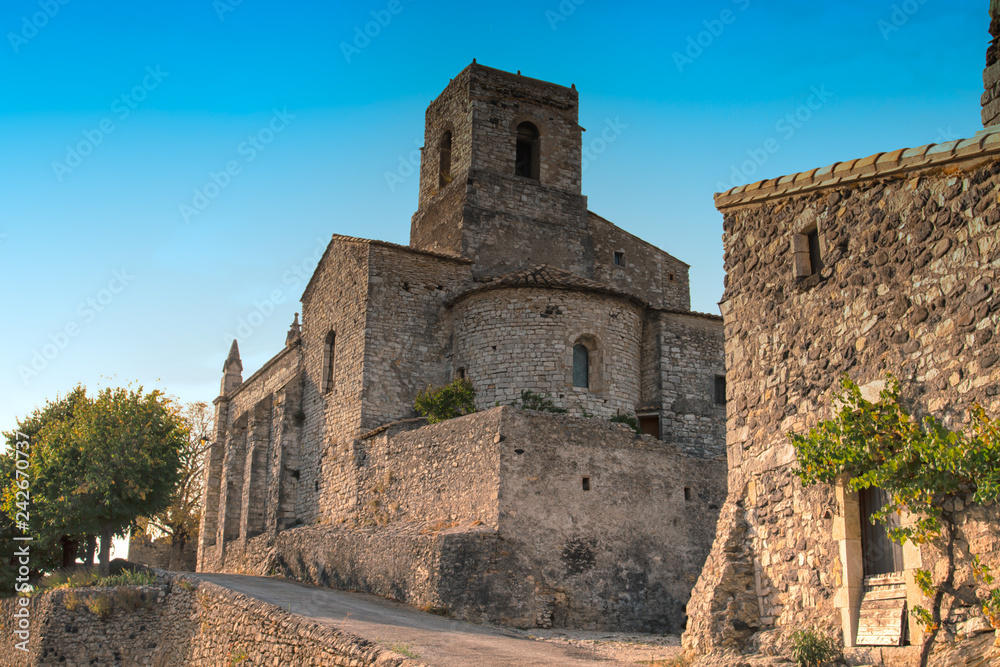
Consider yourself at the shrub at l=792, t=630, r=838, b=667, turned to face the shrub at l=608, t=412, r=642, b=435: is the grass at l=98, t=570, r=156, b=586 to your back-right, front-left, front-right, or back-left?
front-left

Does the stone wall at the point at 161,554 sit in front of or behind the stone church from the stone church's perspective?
in front

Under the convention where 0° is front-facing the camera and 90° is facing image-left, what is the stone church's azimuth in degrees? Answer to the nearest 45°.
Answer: approximately 135°

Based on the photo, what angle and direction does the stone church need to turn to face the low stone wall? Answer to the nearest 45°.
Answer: approximately 90° to its left

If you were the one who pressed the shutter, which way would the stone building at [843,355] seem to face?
facing the viewer and to the left of the viewer

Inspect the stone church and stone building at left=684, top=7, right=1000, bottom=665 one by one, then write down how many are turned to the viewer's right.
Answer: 0

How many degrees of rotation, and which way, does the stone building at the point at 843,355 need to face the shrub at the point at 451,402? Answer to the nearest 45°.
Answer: approximately 90° to its right

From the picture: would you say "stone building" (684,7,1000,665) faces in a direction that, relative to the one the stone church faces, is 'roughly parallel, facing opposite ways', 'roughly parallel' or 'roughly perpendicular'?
roughly perpendicular

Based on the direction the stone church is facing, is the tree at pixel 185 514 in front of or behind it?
in front

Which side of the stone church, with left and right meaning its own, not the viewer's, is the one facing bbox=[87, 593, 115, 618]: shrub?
left

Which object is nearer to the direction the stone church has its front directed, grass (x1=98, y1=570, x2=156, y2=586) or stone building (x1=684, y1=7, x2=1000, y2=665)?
the grass

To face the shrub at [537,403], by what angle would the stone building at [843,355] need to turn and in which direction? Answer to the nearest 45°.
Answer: approximately 90° to its right

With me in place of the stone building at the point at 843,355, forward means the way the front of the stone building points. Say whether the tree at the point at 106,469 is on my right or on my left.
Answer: on my right

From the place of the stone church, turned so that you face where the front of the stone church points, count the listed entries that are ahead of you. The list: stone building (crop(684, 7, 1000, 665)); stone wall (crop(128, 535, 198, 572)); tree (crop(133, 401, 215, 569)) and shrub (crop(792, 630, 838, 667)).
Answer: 2

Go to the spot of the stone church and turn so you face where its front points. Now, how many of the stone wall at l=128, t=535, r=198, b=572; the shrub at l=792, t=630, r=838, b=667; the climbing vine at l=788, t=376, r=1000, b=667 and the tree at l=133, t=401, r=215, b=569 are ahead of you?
2
